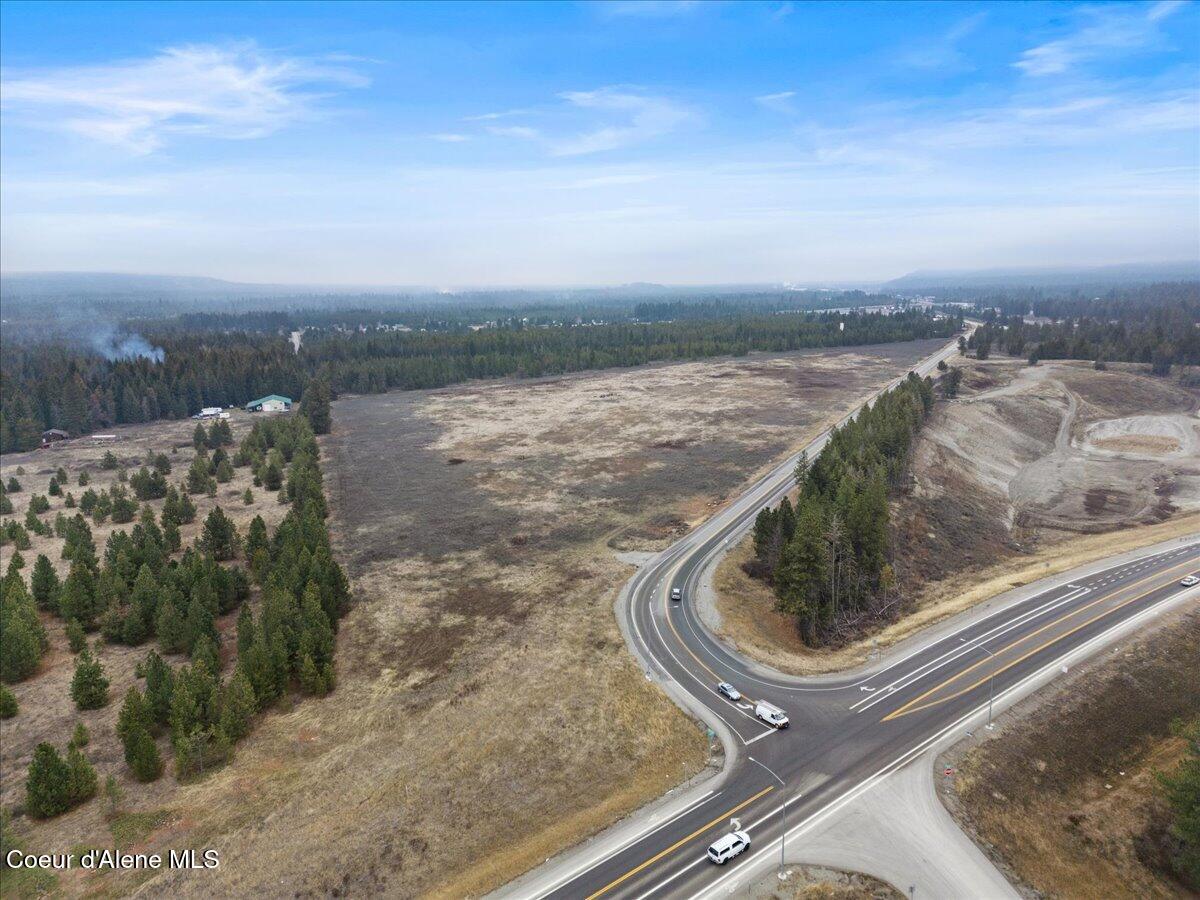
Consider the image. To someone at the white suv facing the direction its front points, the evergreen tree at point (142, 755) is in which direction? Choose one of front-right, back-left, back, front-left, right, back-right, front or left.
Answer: back-left

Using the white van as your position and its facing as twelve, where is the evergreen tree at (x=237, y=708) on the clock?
The evergreen tree is roughly at 4 o'clock from the white van.

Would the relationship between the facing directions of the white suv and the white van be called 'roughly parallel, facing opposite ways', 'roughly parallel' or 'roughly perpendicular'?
roughly perpendicular

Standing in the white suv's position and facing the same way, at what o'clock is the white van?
The white van is roughly at 11 o'clock from the white suv.

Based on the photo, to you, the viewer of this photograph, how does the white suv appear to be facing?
facing away from the viewer and to the right of the viewer

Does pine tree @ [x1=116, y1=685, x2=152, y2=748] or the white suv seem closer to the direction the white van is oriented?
the white suv

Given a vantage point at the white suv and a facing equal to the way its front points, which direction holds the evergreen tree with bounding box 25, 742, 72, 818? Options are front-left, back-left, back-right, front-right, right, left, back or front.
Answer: back-left

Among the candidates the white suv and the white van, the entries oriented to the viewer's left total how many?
0

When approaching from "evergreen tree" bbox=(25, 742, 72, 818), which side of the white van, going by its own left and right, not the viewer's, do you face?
right

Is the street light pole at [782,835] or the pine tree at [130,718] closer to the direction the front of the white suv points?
the street light pole

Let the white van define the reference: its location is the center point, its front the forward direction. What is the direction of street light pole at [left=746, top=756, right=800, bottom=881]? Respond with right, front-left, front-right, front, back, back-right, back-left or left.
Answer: front-right

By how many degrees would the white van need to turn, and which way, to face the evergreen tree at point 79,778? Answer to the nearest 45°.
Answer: approximately 135° to its right

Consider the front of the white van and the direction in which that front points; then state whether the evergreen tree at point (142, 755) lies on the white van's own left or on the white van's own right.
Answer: on the white van's own right

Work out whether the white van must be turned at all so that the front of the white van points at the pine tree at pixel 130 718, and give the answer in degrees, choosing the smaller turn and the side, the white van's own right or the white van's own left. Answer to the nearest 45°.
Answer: approximately 135° to the white van's own right

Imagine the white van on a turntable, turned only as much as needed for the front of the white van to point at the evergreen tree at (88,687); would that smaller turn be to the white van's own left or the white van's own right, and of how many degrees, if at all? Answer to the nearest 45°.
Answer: approximately 135° to the white van's own right
